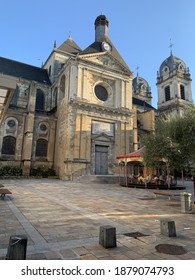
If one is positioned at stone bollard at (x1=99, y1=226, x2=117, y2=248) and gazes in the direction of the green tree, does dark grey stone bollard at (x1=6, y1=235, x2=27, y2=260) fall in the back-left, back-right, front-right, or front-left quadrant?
back-left

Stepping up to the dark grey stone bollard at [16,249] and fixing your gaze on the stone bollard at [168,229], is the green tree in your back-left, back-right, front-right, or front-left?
front-left

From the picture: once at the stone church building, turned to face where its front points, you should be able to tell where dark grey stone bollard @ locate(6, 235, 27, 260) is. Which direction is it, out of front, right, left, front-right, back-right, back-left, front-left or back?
front-right

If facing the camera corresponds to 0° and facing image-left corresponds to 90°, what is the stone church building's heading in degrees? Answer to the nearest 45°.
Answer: approximately 315°

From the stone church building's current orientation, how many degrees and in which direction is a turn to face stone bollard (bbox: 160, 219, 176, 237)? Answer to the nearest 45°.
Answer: approximately 45° to its right

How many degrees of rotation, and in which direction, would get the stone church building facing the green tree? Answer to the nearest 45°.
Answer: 0° — it already faces it

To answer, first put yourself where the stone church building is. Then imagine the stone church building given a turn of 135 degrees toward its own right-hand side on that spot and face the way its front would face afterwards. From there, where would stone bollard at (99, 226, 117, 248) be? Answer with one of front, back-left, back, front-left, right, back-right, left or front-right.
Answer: left

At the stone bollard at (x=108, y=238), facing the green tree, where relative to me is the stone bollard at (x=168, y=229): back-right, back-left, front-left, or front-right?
front-right
